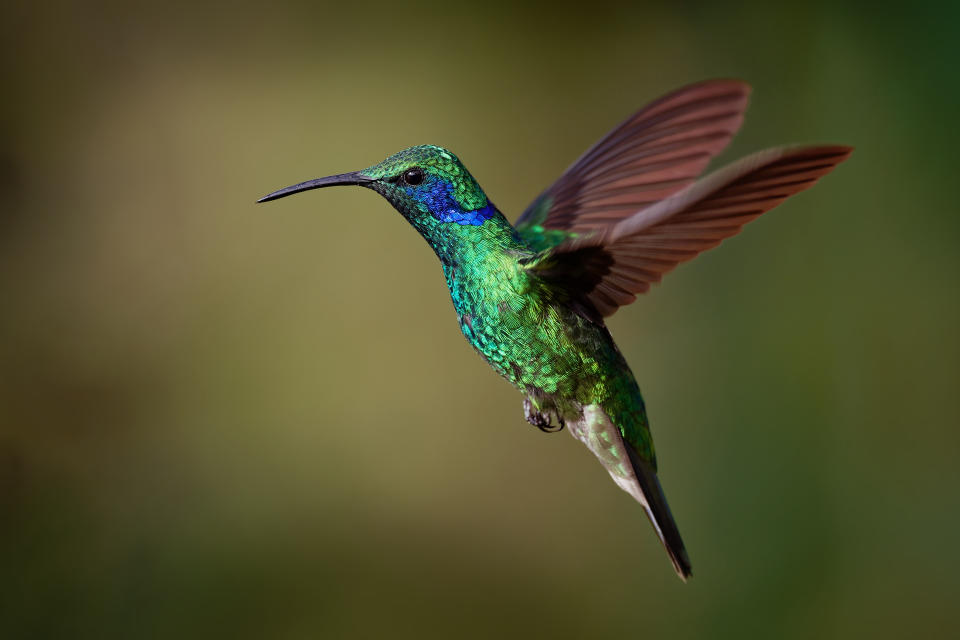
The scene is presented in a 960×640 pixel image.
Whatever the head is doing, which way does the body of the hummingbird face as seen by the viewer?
to the viewer's left
